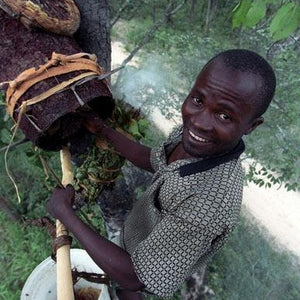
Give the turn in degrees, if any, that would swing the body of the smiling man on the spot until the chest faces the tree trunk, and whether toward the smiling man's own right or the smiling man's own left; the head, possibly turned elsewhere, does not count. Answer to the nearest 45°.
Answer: approximately 45° to the smiling man's own right

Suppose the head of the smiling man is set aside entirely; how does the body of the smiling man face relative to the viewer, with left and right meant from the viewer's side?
facing to the left of the viewer
